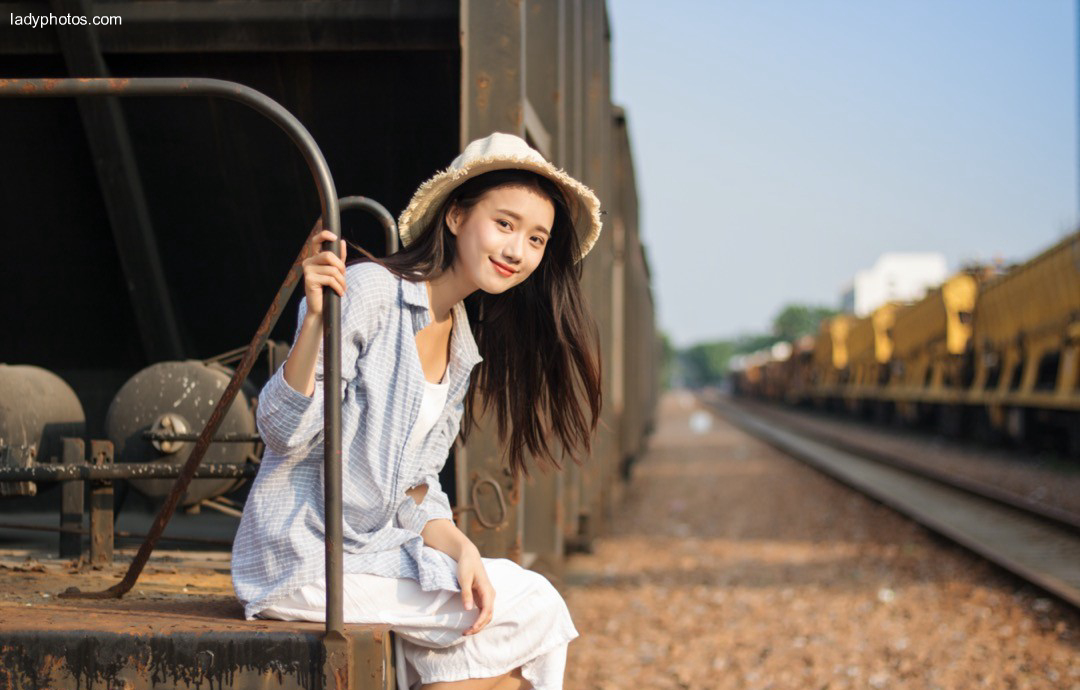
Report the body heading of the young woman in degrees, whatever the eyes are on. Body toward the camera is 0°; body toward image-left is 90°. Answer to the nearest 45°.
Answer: approximately 315°

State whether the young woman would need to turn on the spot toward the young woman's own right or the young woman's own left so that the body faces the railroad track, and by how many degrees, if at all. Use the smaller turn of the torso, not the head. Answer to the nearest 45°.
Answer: approximately 90° to the young woman's own left

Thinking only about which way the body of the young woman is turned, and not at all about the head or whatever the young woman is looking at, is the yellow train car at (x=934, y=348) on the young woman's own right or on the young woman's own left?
on the young woman's own left

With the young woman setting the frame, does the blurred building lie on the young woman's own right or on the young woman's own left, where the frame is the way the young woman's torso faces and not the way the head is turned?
on the young woman's own left

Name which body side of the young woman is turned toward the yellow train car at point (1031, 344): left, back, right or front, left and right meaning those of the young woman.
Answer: left
